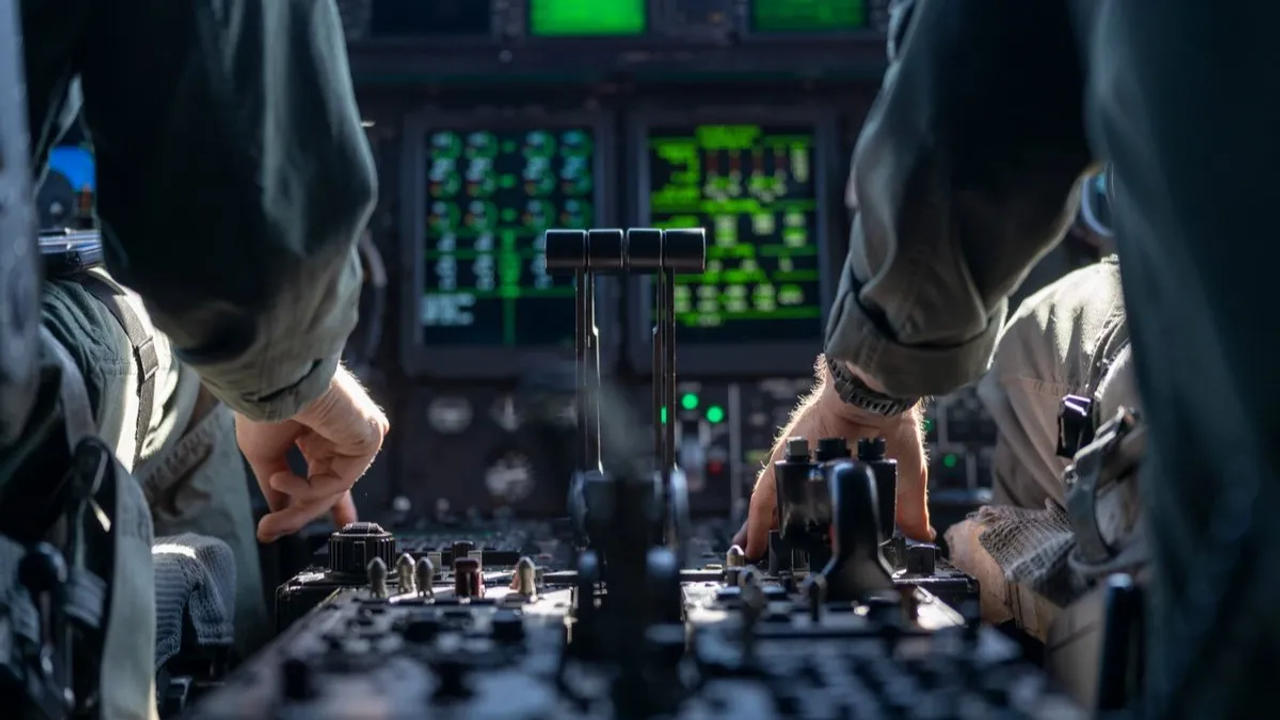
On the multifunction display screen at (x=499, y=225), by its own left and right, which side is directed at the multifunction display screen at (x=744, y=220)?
left

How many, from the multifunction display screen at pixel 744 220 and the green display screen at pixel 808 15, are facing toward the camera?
2

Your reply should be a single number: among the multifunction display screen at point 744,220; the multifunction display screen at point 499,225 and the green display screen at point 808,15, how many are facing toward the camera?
3

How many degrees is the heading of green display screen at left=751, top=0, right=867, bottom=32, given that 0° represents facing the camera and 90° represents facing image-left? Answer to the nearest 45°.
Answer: approximately 0°

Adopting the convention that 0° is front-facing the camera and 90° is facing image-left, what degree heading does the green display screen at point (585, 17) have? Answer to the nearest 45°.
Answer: approximately 0°

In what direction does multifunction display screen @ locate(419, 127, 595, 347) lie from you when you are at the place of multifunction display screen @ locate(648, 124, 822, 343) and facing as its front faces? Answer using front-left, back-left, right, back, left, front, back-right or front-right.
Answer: right
